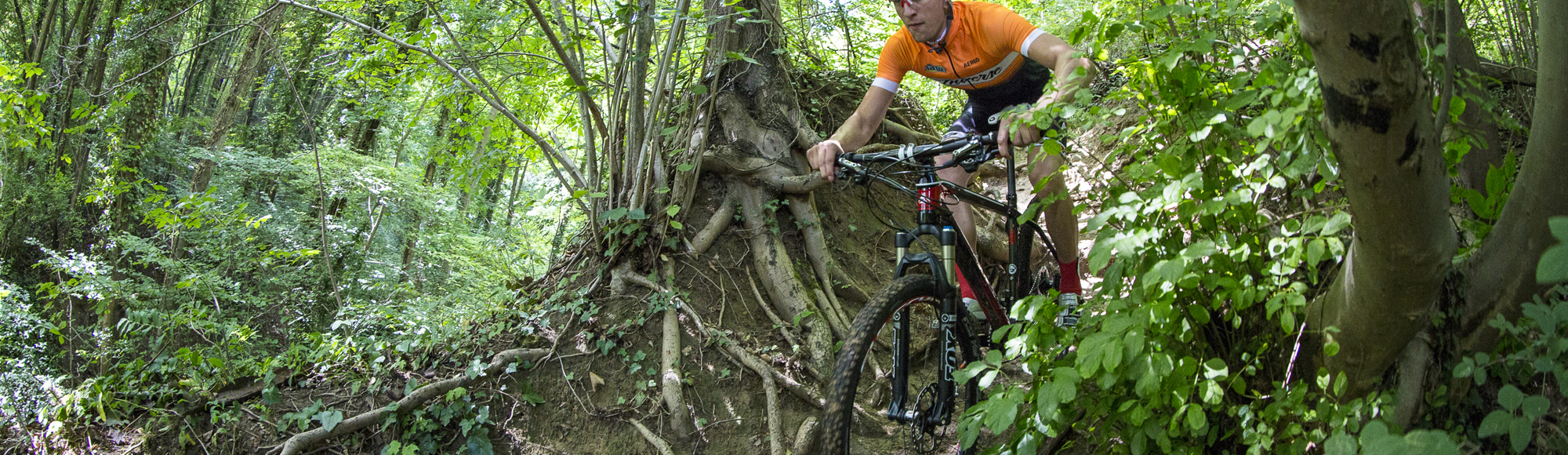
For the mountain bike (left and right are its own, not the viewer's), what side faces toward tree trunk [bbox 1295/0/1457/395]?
left

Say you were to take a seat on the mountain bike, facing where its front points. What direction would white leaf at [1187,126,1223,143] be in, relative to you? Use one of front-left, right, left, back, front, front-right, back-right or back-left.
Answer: left

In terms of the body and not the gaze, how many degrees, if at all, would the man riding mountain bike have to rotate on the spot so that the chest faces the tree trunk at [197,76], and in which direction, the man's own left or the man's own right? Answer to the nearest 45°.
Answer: approximately 90° to the man's own right

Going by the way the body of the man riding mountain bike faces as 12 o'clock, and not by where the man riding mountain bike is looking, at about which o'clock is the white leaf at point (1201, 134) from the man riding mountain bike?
The white leaf is roughly at 10 o'clock from the man riding mountain bike.

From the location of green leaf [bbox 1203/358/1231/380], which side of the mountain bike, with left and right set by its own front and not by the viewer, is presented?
left

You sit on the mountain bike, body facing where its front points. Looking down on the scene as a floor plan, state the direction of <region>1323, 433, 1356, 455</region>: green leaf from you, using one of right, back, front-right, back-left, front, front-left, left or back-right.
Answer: left

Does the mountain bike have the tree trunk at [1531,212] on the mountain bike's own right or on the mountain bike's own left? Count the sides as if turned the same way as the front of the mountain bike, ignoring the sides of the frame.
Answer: on the mountain bike's own left

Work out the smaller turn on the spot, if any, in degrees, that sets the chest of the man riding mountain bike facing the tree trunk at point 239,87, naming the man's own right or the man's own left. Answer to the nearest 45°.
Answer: approximately 90° to the man's own right

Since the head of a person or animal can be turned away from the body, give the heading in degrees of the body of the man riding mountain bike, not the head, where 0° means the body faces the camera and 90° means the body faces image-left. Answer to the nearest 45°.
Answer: approximately 45°

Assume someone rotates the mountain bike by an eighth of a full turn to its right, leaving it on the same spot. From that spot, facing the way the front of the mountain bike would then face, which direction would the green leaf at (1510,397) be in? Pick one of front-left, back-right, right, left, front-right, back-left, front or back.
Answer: back-left

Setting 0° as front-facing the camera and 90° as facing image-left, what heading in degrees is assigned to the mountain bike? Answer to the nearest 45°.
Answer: approximately 45°

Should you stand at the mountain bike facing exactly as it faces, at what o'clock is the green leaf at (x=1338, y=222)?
The green leaf is roughly at 9 o'clock from the mountain bike.

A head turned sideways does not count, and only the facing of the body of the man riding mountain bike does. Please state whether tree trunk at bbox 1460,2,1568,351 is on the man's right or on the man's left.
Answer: on the man's left

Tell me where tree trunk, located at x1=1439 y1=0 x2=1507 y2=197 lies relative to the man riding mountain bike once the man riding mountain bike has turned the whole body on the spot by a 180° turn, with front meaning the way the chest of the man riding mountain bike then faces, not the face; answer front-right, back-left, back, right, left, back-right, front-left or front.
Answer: right

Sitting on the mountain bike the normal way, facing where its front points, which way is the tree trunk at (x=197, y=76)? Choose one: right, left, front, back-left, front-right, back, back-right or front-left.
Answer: right
